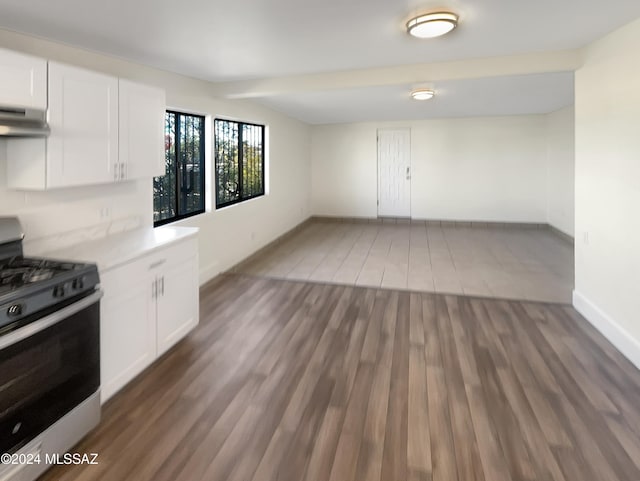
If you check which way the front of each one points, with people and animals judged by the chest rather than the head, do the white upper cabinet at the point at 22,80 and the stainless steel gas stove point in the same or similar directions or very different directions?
same or similar directions

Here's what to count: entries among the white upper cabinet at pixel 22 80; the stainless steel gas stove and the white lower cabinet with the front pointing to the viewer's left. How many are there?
0

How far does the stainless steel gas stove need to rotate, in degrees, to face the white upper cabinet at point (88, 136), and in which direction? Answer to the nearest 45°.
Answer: approximately 135° to its left

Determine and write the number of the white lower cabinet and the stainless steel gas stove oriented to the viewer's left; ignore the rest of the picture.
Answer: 0

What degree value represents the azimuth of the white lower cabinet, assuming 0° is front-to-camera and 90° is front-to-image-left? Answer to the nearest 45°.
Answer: approximately 315°
